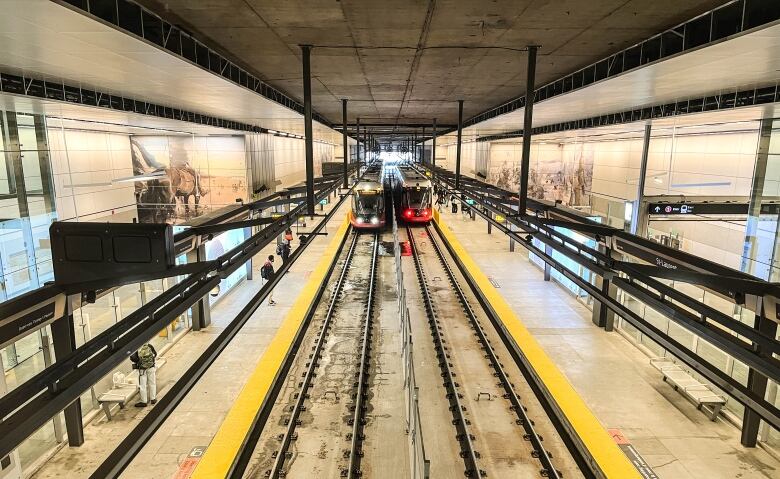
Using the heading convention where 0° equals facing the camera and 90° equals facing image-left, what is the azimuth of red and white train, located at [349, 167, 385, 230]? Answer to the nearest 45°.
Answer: approximately 0°

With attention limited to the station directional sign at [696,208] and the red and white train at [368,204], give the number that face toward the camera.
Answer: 2

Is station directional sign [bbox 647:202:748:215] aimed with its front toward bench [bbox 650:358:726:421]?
yes

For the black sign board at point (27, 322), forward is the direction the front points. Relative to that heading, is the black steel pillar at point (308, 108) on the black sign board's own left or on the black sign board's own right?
on the black sign board's own left

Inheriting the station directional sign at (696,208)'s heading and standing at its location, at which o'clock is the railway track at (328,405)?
The railway track is roughly at 1 o'clock from the station directional sign.

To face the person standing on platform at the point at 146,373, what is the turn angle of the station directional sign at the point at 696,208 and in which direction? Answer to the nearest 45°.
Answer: approximately 45° to its right
